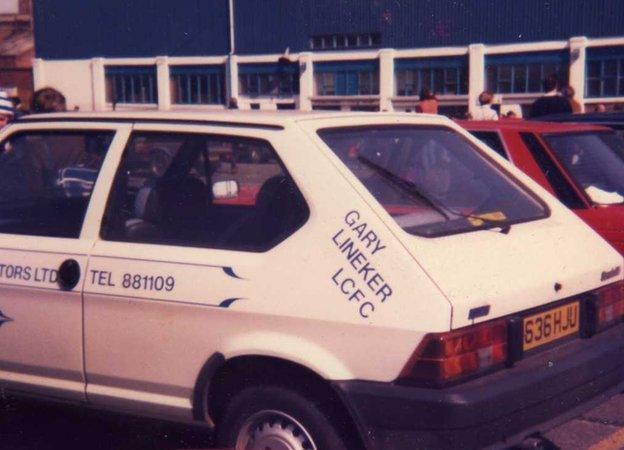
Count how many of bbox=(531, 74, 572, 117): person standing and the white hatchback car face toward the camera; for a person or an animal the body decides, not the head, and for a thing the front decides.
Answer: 0

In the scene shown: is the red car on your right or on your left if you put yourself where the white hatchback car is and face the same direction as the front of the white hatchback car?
on your right

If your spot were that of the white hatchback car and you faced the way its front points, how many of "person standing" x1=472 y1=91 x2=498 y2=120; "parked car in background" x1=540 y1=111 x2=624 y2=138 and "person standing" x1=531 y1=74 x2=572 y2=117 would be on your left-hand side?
0

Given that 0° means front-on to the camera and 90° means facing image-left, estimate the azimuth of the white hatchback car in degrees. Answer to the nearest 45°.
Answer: approximately 135°

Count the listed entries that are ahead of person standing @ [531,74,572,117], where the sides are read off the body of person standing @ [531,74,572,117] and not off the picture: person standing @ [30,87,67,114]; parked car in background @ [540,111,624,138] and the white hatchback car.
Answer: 0

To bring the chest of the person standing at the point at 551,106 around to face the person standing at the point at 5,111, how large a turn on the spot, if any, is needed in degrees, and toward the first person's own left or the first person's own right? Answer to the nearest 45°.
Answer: approximately 90° to the first person's own left

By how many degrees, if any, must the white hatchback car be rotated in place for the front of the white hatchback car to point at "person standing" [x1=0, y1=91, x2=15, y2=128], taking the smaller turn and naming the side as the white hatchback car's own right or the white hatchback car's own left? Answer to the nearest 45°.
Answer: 0° — it already faces them

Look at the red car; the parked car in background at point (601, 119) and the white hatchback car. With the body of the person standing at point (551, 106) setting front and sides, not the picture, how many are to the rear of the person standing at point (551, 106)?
3

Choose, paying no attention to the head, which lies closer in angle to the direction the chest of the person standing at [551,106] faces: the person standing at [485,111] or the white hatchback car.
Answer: the person standing

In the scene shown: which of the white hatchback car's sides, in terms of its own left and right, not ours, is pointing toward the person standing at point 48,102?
front

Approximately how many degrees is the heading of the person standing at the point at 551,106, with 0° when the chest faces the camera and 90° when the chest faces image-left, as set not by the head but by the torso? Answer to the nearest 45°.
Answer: approximately 180°

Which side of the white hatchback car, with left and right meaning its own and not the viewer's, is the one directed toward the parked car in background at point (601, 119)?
right

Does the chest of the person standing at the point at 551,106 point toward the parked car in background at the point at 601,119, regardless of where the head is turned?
no
